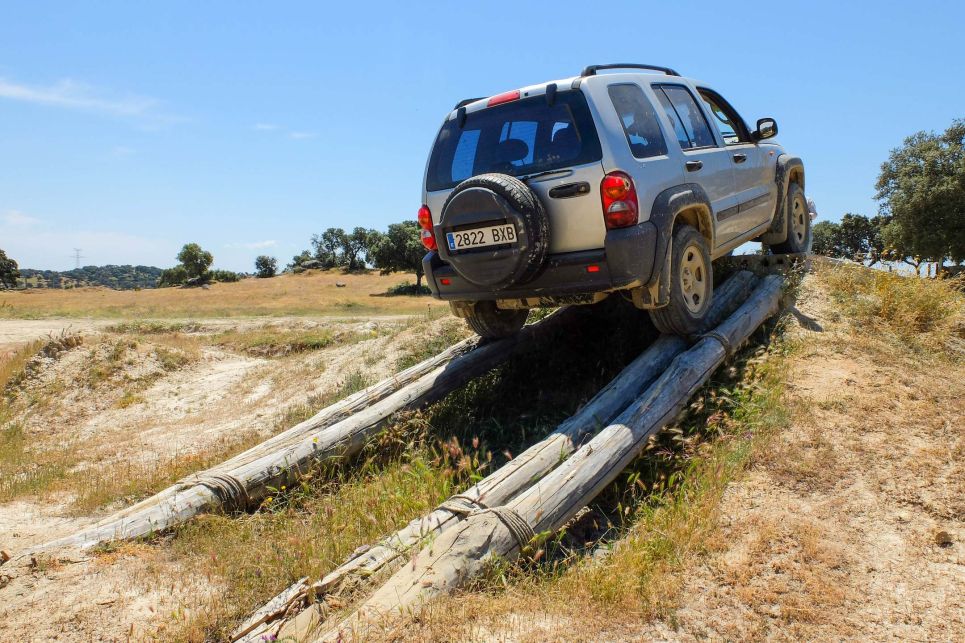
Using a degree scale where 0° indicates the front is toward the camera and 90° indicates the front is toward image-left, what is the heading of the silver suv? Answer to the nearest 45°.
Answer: approximately 225°
